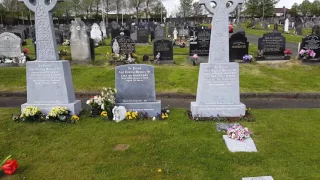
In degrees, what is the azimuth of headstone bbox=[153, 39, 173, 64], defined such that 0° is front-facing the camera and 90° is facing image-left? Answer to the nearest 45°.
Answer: approximately 0°

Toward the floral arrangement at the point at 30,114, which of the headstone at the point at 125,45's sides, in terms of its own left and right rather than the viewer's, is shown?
front

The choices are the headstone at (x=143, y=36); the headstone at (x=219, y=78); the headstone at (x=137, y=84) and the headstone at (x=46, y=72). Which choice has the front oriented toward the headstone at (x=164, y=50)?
the headstone at (x=143, y=36)

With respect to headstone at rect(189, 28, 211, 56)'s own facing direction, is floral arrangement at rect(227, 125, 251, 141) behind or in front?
in front

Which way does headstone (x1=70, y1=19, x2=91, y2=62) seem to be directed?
toward the camera

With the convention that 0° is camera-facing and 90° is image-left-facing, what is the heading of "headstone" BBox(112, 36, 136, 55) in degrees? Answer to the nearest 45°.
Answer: approximately 0°

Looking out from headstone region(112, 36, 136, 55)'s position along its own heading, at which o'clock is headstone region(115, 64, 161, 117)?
headstone region(115, 64, 161, 117) is roughly at 12 o'clock from headstone region(112, 36, 136, 55).

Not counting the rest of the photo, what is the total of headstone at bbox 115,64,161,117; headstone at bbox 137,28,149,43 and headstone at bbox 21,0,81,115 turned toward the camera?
3

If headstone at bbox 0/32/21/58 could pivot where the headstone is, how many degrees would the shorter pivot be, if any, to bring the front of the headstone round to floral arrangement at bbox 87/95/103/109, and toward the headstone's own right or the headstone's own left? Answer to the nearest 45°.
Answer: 0° — it already faces it

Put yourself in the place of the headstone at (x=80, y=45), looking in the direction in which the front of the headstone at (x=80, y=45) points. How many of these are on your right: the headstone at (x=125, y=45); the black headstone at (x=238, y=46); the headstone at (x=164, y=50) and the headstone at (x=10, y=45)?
1

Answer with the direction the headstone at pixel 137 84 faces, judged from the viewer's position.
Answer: facing the viewer

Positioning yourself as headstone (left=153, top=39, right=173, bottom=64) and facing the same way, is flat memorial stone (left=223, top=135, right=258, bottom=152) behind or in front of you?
in front

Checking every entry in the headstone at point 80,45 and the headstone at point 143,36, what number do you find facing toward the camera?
2

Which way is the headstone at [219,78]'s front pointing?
toward the camera

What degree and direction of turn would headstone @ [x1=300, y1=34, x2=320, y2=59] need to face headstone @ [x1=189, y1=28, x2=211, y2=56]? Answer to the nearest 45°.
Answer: approximately 90° to its right
